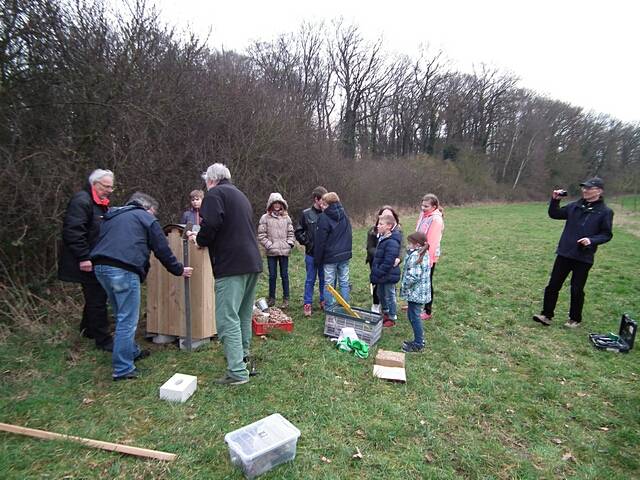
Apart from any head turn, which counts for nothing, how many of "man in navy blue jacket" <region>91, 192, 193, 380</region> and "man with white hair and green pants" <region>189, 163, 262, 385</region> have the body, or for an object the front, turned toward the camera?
0

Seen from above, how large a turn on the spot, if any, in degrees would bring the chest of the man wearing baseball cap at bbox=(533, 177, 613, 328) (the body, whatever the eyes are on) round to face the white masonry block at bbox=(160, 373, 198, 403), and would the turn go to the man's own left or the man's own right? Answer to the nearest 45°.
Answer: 0° — they already face it

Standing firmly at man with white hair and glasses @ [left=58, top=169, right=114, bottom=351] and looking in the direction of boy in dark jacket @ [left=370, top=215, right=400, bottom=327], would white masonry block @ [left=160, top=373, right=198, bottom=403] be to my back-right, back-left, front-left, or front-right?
front-right

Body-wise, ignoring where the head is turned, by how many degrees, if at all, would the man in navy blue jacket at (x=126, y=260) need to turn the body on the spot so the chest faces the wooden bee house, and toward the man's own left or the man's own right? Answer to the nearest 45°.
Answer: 0° — they already face it

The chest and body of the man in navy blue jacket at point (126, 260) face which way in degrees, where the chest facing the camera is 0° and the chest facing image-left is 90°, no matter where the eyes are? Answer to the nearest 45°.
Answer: approximately 225°

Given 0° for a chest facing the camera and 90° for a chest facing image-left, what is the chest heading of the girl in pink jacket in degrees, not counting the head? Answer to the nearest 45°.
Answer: approximately 45°

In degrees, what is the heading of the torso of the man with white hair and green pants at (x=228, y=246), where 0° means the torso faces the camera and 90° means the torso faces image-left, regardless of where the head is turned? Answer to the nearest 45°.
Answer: approximately 135°

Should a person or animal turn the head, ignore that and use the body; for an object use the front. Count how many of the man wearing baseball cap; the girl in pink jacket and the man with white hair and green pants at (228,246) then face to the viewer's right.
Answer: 0

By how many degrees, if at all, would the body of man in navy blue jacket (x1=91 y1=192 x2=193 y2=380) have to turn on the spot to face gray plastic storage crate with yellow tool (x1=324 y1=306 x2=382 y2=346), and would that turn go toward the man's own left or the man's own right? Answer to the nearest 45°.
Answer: approximately 45° to the man's own right

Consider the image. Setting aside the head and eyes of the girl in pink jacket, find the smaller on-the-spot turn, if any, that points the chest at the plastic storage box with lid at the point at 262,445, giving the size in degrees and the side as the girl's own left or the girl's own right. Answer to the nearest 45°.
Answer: approximately 45° to the girl's own left

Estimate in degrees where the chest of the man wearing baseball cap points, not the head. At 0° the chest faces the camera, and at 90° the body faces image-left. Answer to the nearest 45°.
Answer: approximately 45°

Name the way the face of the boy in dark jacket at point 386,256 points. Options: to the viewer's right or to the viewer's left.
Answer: to the viewer's left

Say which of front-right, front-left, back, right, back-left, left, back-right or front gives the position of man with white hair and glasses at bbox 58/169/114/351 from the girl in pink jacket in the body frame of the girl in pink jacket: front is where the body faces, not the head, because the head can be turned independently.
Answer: front

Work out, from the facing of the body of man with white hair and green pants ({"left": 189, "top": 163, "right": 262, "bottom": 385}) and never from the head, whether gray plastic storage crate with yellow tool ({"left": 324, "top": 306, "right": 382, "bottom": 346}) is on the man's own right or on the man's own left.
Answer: on the man's own right

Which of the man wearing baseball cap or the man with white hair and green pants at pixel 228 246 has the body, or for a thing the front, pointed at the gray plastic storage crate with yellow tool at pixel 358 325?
the man wearing baseball cap

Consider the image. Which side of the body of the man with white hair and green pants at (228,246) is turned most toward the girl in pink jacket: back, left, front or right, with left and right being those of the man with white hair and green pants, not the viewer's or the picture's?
right
